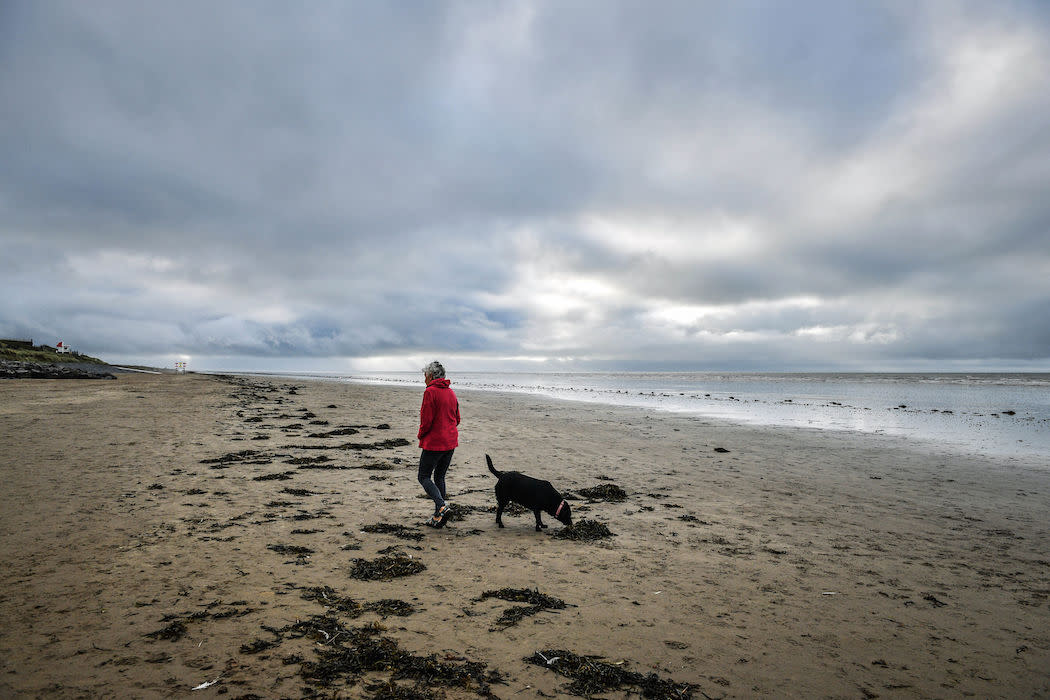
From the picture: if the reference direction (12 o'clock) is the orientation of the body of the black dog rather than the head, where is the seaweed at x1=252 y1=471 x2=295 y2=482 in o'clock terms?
The seaweed is roughly at 7 o'clock from the black dog.

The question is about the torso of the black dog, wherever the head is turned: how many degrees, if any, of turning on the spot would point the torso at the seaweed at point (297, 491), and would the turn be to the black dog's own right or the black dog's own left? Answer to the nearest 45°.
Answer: approximately 180°

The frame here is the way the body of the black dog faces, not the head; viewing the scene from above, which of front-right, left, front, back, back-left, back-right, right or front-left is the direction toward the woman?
back

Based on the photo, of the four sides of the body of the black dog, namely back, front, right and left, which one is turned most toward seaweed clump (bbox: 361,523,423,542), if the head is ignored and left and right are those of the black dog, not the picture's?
back

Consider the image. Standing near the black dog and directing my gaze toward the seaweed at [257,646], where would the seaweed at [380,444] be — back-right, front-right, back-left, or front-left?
back-right

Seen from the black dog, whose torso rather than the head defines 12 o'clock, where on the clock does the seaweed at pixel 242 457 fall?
The seaweed is roughly at 7 o'clock from the black dog.

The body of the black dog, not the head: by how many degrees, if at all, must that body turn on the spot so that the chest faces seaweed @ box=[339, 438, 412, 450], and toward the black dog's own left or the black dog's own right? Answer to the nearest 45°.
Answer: approximately 135° to the black dog's own left

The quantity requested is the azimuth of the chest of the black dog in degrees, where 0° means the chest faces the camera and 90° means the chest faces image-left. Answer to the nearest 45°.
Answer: approximately 270°

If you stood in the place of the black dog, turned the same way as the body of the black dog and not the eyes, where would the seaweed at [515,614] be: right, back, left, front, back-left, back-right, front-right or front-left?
right

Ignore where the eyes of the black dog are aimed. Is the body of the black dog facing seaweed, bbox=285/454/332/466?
no

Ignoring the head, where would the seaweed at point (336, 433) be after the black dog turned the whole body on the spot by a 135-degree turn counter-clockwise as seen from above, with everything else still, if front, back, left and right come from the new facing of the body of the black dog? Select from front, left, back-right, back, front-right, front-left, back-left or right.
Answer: front

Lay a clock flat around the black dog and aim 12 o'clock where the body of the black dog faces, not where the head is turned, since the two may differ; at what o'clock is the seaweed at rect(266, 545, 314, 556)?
The seaweed is roughly at 5 o'clock from the black dog.

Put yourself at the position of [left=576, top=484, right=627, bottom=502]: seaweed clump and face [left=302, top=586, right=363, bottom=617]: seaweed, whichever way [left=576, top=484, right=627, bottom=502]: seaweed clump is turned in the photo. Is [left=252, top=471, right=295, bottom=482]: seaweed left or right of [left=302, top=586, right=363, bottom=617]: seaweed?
right

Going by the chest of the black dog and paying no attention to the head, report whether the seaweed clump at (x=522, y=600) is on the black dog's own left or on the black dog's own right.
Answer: on the black dog's own right

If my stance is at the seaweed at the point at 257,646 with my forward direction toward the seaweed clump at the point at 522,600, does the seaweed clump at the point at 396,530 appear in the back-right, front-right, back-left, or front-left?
front-left

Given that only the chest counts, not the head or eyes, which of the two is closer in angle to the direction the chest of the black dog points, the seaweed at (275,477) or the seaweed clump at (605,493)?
the seaweed clump

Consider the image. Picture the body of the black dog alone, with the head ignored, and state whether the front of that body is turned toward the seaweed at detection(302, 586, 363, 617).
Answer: no

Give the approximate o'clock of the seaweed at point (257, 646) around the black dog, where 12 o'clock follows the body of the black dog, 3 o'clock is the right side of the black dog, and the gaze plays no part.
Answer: The seaweed is roughly at 4 o'clock from the black dog.

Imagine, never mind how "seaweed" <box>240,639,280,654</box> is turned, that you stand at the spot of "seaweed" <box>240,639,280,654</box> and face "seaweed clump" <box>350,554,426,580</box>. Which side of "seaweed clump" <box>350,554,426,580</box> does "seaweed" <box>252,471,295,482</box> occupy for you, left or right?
left

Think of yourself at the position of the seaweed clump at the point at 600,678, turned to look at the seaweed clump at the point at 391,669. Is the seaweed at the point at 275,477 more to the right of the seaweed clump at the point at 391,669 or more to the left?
right
